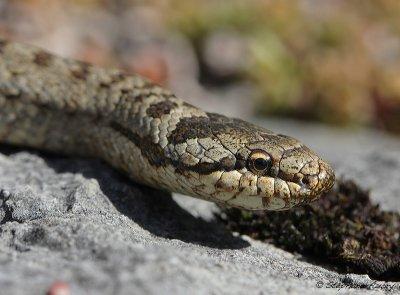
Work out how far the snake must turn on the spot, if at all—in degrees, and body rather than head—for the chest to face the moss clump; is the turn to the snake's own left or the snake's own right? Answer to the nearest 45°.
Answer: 0° — it already faces it

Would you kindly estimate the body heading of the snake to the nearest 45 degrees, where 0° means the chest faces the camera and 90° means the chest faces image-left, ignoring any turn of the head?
approximately 270°
